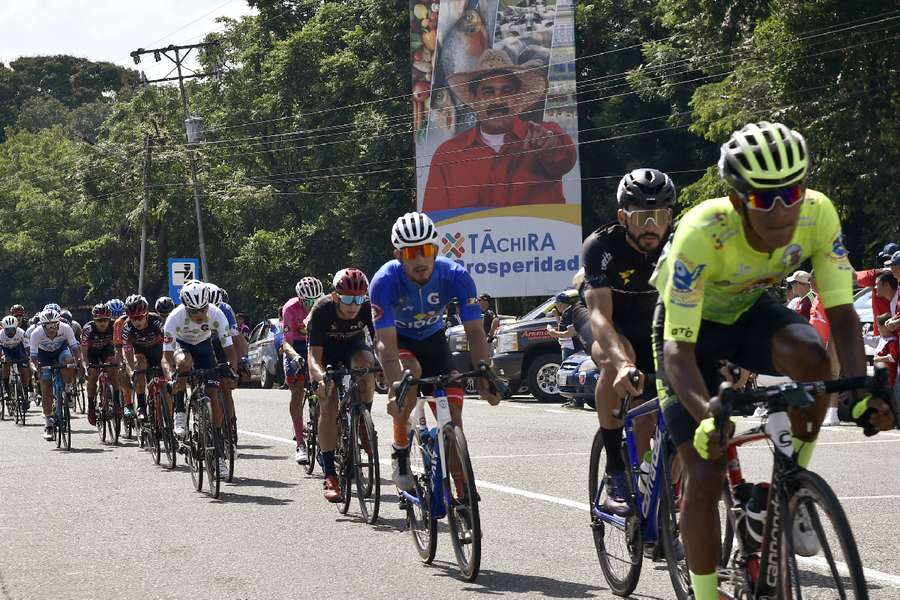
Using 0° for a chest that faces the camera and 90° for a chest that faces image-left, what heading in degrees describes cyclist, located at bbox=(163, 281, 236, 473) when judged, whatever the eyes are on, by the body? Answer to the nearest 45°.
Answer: approximately 0°

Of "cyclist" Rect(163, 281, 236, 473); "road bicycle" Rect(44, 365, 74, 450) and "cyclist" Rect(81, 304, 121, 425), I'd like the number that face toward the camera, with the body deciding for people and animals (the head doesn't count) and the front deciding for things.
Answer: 3

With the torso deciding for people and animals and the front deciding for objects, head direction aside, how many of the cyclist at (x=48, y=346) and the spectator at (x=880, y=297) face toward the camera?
1

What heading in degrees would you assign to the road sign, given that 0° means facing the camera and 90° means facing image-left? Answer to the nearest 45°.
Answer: approximately 0°

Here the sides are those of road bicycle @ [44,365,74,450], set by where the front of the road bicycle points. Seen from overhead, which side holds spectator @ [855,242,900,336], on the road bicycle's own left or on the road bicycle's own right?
on the road bicycle's own left

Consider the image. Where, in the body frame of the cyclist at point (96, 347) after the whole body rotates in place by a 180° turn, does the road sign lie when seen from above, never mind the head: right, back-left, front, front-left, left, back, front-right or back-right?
front
